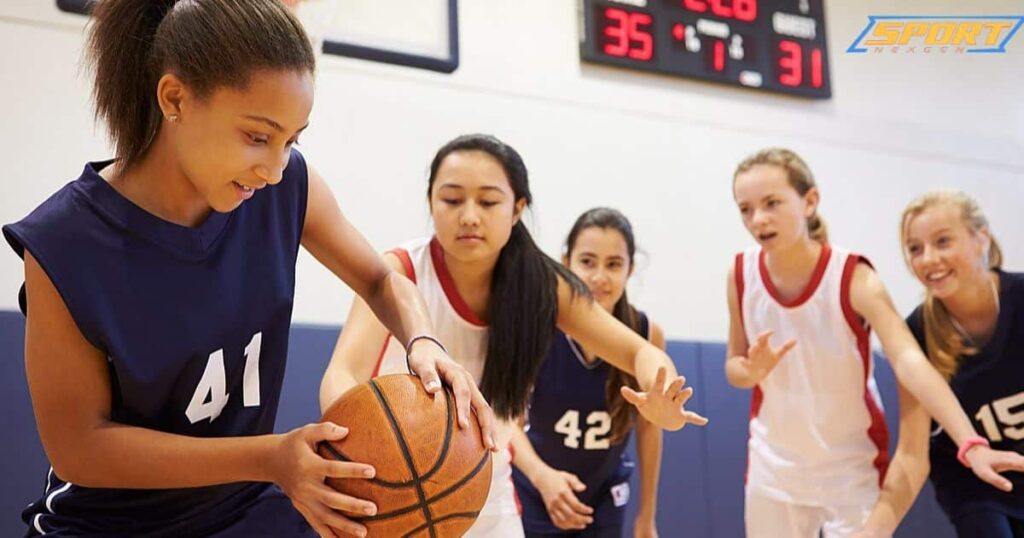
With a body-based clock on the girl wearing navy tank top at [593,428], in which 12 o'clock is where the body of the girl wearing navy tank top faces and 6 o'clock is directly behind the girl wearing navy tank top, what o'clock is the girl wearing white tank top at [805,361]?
The girl wearing white tank top is roughly at 9 o'clock from the girl wearing navy tank top.

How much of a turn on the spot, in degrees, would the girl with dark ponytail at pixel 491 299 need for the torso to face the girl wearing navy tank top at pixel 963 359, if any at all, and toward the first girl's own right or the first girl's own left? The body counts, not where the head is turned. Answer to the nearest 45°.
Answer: approximately 135° to the first girl's own left

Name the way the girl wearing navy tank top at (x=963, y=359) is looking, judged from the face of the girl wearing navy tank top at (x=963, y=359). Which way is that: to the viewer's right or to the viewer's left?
to the viewer's left

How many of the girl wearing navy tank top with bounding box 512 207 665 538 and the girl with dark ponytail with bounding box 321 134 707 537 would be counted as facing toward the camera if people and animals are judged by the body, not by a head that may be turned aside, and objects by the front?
2

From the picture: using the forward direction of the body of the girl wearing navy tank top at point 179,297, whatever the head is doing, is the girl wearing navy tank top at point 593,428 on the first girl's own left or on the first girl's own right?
on the first girl's own left

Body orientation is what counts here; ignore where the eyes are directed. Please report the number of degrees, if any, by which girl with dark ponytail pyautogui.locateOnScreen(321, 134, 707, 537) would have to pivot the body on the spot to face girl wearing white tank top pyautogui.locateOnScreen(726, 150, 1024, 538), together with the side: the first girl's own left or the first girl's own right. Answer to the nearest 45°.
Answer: approximately 135° to the first girl's own left

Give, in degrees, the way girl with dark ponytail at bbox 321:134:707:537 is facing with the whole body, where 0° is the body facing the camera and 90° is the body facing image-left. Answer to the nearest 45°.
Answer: approximately 0°

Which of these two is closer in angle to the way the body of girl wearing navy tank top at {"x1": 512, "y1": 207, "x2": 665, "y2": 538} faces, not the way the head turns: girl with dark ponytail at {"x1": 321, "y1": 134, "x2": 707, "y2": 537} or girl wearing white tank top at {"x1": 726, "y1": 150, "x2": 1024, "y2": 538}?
the girl with dark ponytail

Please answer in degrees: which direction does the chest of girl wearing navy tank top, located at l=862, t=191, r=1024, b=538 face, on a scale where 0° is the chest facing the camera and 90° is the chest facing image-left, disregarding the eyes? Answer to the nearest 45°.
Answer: approximately 45°

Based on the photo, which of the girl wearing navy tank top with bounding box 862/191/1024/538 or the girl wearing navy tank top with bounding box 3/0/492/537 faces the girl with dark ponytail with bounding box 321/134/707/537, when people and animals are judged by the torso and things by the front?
the girl wearing navy tank top with bounding box 862/191/1024/538
